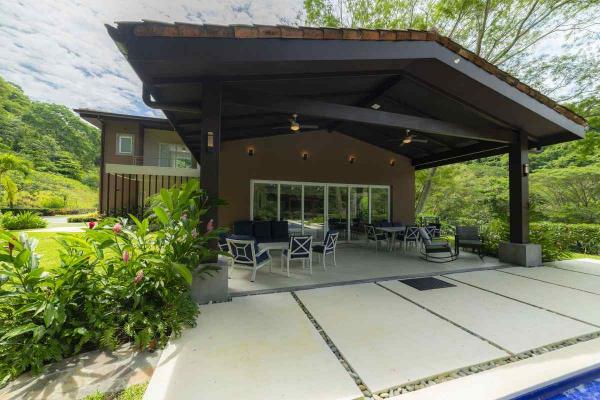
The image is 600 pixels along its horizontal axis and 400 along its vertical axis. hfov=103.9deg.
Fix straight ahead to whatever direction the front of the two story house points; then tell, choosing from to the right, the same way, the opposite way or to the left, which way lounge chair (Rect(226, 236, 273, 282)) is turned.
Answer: to the left

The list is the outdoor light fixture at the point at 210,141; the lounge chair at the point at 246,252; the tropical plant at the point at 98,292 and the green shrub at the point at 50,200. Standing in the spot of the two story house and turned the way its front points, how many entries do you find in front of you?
3

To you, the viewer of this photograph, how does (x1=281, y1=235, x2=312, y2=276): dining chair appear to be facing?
facing away from the viewer and to the left of the viewer

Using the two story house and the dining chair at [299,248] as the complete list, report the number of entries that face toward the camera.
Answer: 1

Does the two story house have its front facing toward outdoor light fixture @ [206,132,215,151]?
yes
